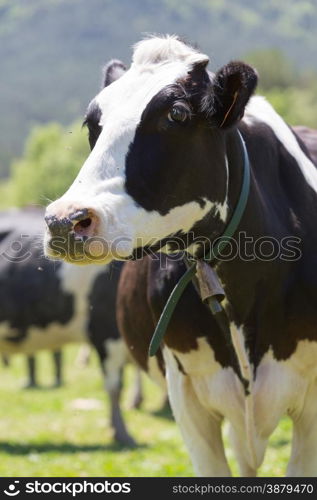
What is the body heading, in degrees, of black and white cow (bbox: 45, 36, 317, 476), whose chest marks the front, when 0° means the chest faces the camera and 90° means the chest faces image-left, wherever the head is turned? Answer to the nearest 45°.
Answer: approximately 45°

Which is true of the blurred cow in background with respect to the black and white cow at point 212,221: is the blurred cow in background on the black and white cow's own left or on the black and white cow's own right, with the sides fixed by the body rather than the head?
on the black and white cow's own right
